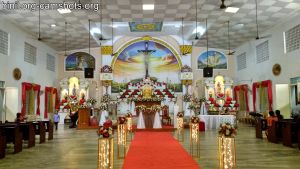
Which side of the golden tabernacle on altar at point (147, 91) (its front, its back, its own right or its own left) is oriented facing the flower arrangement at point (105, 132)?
front

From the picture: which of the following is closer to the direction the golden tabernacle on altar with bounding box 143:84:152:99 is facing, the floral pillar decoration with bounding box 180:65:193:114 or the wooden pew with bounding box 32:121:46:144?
the wooden pew

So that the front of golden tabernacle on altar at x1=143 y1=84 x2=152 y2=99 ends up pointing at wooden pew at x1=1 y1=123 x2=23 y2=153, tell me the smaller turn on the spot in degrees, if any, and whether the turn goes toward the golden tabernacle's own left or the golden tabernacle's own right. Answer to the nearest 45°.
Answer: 0° — it already faces it

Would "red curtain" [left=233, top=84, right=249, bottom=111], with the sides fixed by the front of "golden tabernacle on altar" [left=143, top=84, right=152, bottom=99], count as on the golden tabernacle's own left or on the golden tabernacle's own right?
on the golden tabernacle's own left

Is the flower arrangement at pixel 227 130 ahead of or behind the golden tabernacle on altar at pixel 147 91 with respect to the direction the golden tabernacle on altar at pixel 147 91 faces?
ahead

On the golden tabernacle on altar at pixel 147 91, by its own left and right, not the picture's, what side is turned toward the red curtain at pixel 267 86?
left

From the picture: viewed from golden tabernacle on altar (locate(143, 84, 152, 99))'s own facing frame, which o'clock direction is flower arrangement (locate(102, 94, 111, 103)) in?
The flower arrangement is roughly at 4 o'clock from the golden tabernacle on altar.

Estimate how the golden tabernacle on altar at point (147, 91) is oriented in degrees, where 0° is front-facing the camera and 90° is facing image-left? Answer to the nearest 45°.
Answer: approximately 0°

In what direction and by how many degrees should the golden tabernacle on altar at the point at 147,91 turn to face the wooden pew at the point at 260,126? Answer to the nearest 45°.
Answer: approximately 45° to its left

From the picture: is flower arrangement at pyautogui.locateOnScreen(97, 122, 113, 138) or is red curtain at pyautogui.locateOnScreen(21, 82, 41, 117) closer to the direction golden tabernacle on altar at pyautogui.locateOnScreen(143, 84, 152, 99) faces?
the flower arrangement

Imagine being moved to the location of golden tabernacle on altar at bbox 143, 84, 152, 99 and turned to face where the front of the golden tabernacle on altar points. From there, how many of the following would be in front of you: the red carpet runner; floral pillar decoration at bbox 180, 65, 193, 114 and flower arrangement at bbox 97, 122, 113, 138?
2

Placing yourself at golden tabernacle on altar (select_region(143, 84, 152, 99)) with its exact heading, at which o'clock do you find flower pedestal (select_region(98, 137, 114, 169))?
The flower pedestal is roughly at 12 o'clock from the golden tabernacle on altar.
